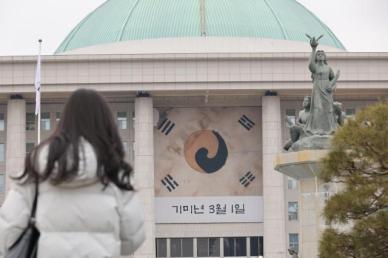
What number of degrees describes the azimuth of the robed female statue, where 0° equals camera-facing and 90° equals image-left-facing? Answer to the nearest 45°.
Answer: approximately 0°

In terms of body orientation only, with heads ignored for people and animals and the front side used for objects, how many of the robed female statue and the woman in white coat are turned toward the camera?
1

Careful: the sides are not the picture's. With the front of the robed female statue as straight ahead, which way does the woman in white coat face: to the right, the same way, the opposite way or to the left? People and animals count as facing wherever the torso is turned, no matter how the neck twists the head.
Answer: the opposite way

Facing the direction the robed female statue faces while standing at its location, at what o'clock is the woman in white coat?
The woman in white coat is roughly at 12 o'clock from the robed female statue.

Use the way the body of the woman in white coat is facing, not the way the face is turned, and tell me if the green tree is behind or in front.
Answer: in front

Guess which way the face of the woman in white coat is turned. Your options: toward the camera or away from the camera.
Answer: away from the camera

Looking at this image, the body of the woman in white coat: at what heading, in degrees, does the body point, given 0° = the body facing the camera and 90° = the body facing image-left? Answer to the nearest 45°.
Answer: approximately 180°
